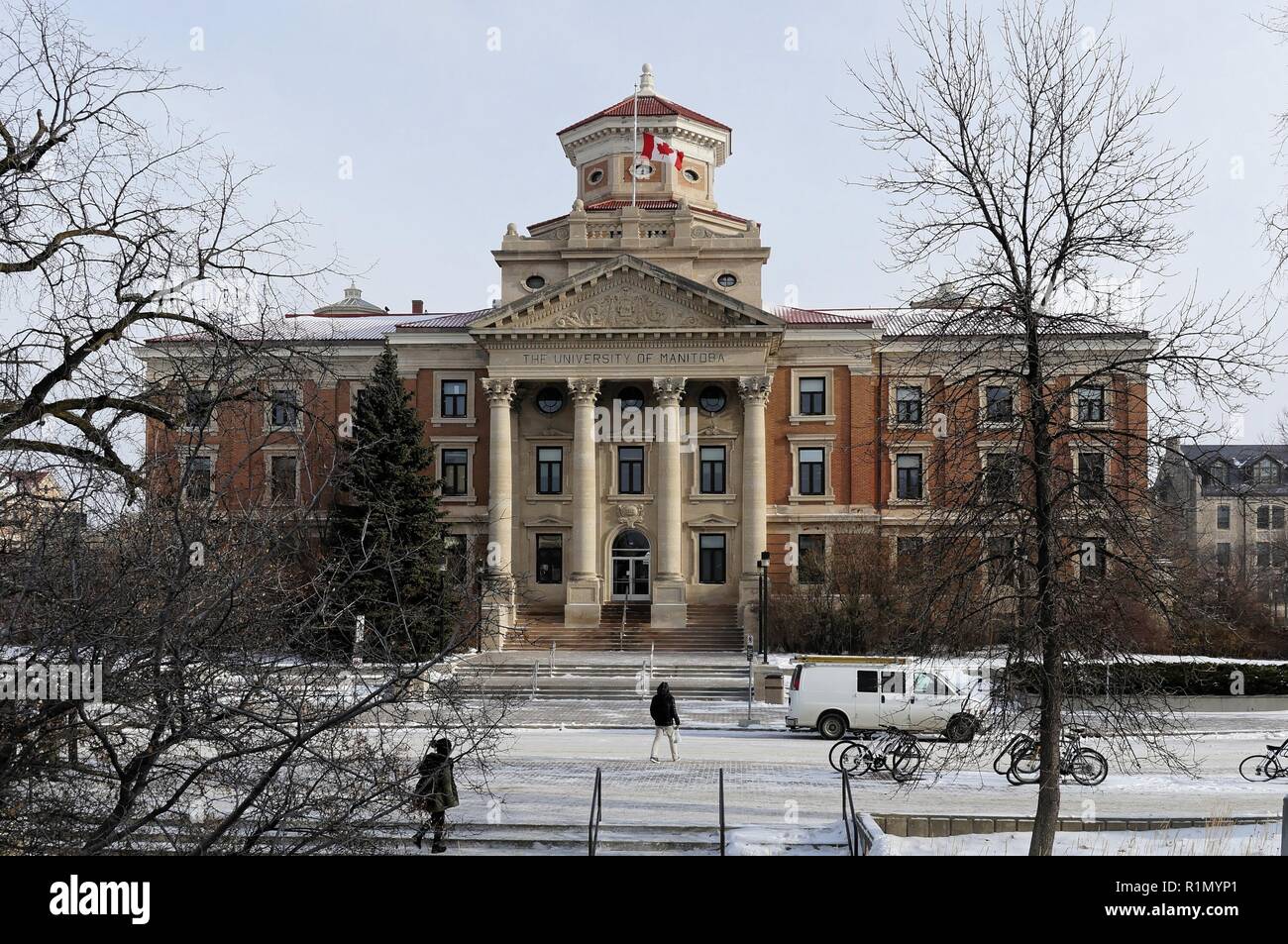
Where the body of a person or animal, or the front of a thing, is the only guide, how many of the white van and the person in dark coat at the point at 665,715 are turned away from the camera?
1

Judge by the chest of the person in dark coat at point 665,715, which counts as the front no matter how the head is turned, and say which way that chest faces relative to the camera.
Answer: away from the camera

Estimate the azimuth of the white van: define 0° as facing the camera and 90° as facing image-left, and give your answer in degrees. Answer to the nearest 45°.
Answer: approximately 270°

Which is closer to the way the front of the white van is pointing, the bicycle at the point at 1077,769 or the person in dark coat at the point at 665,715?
the bicycle

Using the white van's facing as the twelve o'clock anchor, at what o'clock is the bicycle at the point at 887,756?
The bicycle is roughly at 3 o'clock from the white van.

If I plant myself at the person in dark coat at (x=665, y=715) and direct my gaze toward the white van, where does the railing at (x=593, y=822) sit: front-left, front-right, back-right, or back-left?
back-right

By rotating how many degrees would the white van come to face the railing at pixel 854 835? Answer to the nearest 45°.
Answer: approximately 90° to its right

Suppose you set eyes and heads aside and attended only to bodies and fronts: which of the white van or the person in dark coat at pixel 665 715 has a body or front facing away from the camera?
the person in dark coat
